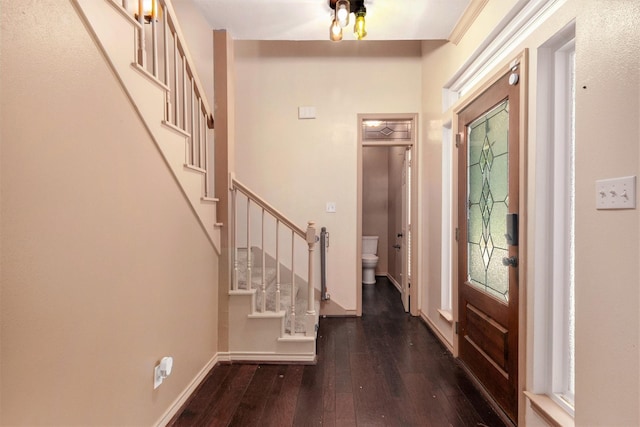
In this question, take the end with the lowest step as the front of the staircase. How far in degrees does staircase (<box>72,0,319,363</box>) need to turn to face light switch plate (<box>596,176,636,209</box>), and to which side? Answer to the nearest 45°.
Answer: approximately 45° to its right

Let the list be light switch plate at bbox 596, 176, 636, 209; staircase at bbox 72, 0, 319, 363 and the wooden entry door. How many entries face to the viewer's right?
1

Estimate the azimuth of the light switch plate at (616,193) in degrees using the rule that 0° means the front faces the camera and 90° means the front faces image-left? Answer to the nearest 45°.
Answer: approximately 45°

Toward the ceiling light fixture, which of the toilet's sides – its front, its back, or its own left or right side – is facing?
front

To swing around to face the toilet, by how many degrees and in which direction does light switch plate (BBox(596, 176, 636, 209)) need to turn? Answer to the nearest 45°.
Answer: approximately 90° to its right

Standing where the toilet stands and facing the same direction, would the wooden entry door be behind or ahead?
ahead

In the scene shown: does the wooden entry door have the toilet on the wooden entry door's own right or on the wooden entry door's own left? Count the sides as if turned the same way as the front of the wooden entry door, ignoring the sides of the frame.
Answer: on the wooden entry door's own right

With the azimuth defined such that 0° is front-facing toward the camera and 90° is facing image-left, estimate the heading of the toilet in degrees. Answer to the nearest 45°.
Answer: approximately 0°

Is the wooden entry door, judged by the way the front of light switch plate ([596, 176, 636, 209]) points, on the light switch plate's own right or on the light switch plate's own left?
on the light switch plate's own right

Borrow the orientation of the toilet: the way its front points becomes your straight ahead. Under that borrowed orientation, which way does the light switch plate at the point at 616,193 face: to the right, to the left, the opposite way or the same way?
to the right

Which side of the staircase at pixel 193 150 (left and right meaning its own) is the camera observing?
right

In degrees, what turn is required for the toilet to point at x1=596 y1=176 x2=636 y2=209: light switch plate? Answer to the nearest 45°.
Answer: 0° — it already faces it

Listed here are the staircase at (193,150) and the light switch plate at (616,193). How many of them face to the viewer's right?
1
